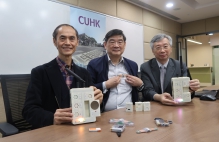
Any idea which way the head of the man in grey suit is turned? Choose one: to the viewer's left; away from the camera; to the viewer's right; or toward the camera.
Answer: toward the camera

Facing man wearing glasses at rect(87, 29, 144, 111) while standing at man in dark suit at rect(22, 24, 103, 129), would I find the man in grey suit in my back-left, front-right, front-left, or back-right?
front-right

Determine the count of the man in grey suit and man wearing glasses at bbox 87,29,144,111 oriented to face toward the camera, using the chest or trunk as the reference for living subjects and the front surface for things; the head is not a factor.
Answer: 2

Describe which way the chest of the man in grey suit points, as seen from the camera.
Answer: toward the camera

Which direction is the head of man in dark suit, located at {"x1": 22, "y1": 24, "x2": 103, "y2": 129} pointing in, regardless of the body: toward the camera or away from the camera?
toward the camera

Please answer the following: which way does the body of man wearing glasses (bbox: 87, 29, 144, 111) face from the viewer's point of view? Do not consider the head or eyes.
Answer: toward the camera

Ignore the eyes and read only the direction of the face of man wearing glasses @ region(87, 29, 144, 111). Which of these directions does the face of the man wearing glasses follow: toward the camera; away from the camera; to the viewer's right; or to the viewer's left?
toward the camera

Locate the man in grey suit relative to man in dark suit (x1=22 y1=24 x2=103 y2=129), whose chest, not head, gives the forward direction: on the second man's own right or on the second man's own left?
on the second man's own left

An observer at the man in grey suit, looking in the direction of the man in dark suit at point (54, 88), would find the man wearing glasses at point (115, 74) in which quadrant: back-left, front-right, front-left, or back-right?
front-right

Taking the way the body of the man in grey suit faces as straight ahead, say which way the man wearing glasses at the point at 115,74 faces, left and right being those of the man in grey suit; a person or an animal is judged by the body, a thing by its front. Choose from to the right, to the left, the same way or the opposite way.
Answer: the same way
